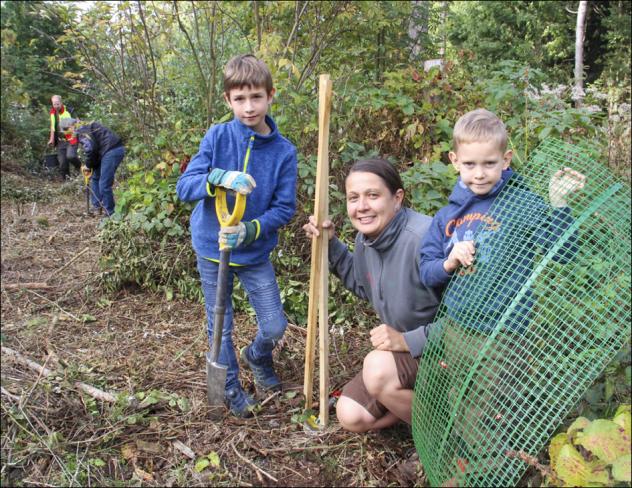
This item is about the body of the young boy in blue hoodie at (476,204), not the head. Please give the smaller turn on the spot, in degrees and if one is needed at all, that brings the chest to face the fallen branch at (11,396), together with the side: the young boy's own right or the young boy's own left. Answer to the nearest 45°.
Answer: approximately 90° to the young boy's own right

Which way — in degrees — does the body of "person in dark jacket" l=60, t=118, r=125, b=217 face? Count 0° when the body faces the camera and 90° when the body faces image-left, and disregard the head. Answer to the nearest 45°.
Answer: approximately 90°

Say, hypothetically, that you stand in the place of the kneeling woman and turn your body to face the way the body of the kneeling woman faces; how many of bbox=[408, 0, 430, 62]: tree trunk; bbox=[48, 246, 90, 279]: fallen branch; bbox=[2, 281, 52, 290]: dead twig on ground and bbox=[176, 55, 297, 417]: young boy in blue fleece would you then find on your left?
0

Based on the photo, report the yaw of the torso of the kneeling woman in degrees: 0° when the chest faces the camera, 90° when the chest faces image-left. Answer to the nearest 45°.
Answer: approximately 45°

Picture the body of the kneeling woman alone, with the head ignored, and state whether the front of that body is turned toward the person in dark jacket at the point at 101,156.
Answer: no

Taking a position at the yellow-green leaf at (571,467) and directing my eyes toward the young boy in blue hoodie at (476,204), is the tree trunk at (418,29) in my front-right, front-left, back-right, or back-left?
front-right

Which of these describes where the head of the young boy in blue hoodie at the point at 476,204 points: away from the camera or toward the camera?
toward the camera

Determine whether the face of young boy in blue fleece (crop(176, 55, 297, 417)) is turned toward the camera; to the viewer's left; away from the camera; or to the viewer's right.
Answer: toward the camera

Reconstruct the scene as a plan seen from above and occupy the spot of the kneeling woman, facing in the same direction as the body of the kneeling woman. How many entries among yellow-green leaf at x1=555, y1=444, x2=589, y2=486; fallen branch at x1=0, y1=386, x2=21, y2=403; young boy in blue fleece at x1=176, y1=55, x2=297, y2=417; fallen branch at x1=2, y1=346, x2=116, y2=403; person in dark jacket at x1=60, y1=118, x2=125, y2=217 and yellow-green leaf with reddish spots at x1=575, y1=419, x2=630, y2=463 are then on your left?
2

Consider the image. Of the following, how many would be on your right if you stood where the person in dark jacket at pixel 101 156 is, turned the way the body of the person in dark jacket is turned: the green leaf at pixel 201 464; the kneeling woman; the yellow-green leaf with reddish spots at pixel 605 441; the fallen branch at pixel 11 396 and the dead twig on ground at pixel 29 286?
0

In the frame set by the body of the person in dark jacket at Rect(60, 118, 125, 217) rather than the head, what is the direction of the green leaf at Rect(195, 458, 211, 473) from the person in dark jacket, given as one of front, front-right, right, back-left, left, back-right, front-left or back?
left

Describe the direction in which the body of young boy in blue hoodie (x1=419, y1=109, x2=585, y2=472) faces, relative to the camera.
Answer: toward the camera

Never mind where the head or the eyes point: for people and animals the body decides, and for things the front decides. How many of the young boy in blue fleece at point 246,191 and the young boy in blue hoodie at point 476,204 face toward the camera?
2

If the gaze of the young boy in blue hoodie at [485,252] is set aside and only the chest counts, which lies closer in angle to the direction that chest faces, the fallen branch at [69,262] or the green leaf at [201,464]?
the green leaf

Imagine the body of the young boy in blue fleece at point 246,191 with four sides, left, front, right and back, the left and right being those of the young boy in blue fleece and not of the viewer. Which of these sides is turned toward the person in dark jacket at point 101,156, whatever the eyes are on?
back

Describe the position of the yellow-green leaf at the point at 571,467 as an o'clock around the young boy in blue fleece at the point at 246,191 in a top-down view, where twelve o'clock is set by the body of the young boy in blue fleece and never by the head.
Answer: The yellow-green leaf is roughly at 11 o'clock from the young boy in blue fleece.
